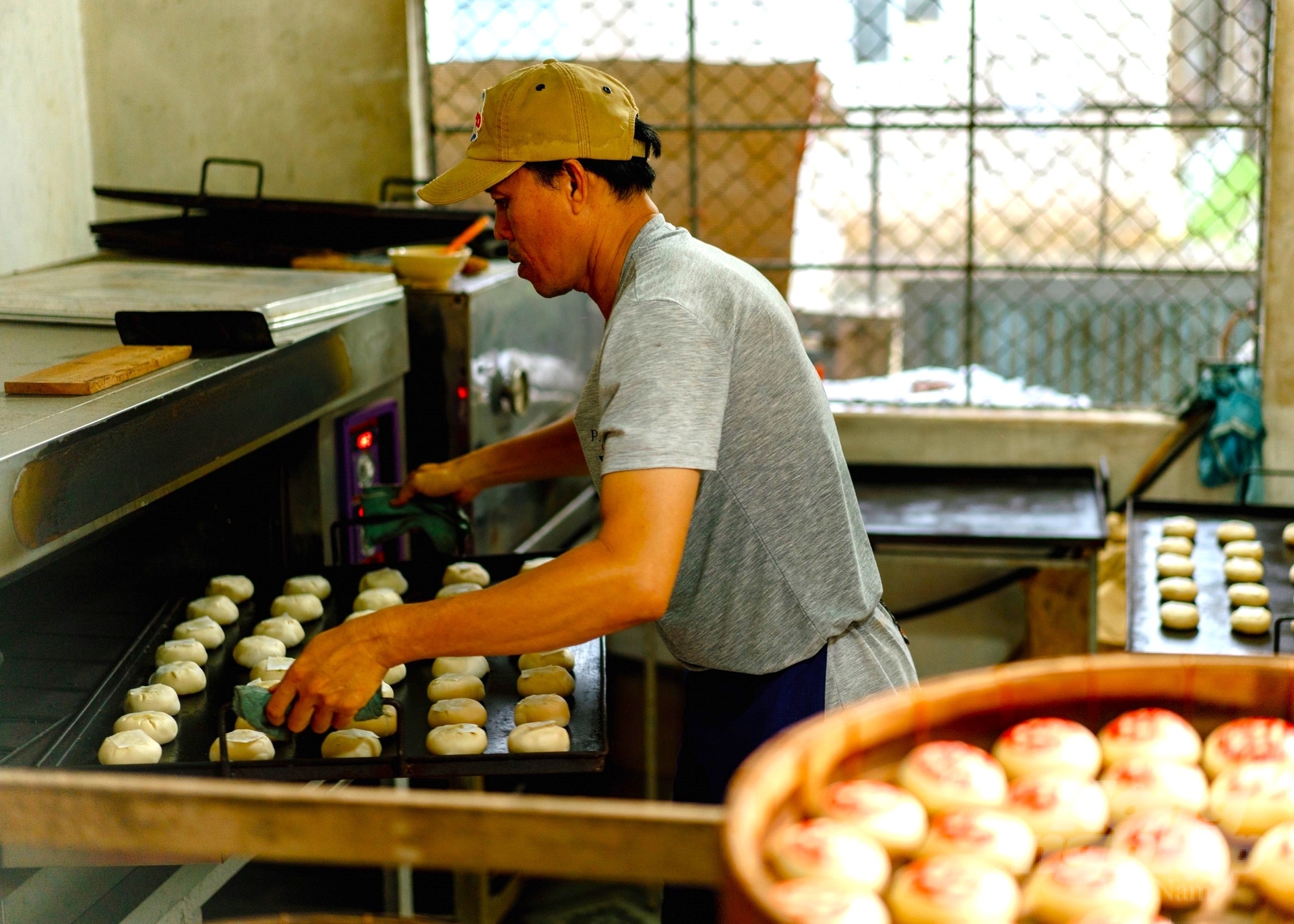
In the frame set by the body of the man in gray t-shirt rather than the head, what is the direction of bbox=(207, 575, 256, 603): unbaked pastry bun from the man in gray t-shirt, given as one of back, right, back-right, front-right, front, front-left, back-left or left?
front-right

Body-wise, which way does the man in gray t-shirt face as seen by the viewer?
to the viewer's left

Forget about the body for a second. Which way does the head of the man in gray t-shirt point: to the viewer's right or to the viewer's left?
to the viewer's left
